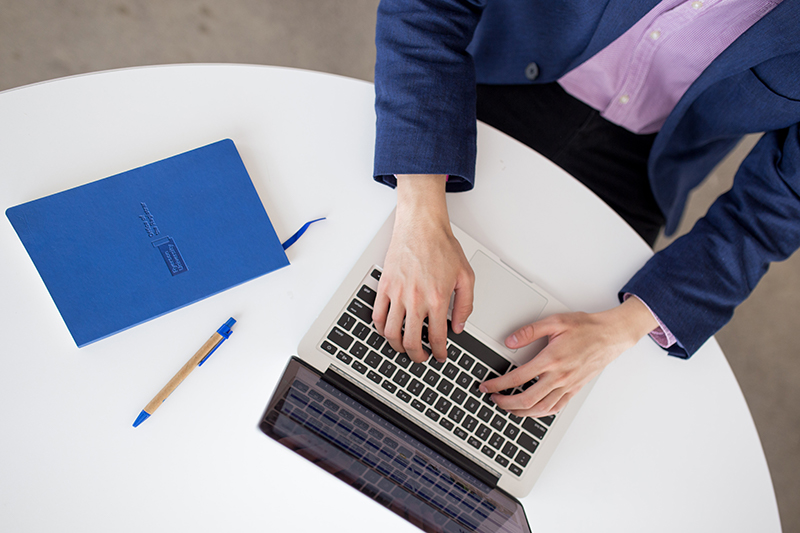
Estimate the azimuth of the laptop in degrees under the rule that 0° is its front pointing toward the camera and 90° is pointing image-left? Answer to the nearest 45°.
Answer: approximately 225°

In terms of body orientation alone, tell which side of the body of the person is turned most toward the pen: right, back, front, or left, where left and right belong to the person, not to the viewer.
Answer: front

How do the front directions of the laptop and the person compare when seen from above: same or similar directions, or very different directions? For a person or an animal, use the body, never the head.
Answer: very different directions

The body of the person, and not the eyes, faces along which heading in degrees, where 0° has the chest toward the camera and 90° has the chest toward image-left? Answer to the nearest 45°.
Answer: approximately 45°
